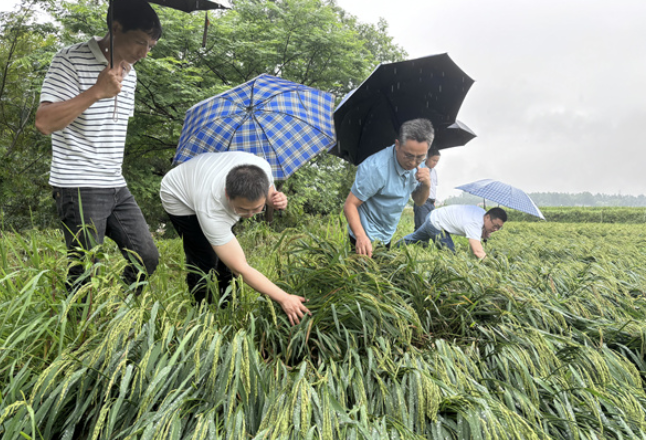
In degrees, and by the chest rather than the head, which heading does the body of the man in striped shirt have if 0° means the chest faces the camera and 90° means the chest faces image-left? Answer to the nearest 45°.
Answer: approximately 315°

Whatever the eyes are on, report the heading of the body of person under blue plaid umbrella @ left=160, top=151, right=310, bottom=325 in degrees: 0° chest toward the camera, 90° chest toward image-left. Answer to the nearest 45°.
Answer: approximately 315°

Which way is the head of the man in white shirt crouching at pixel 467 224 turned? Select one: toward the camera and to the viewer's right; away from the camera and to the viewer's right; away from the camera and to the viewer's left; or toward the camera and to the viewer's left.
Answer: toward the camera and to the viewer's right

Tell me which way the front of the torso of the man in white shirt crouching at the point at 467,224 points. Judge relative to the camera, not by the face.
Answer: to the viewer's right
